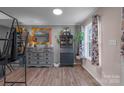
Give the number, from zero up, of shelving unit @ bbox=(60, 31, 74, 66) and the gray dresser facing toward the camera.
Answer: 2

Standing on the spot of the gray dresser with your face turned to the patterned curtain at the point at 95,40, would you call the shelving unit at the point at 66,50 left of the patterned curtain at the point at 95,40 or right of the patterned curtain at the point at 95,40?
left

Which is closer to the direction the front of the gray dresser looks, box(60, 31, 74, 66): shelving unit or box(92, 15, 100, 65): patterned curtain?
the patterned curtain

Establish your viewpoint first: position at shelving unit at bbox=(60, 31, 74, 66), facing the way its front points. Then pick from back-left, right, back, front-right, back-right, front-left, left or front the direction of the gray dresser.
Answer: right

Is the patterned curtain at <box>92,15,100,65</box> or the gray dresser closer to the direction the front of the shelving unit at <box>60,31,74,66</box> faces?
the patterned curtain

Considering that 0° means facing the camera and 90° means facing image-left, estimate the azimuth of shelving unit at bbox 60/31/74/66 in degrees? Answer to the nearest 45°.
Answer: approximately 0°

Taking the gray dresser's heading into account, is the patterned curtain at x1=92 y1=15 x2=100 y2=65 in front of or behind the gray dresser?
in front

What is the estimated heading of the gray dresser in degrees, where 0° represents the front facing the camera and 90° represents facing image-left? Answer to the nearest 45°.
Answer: approximately 0°

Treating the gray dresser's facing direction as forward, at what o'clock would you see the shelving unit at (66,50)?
The shelving unit is roughly at 9 o'clock from the gray dresser.
